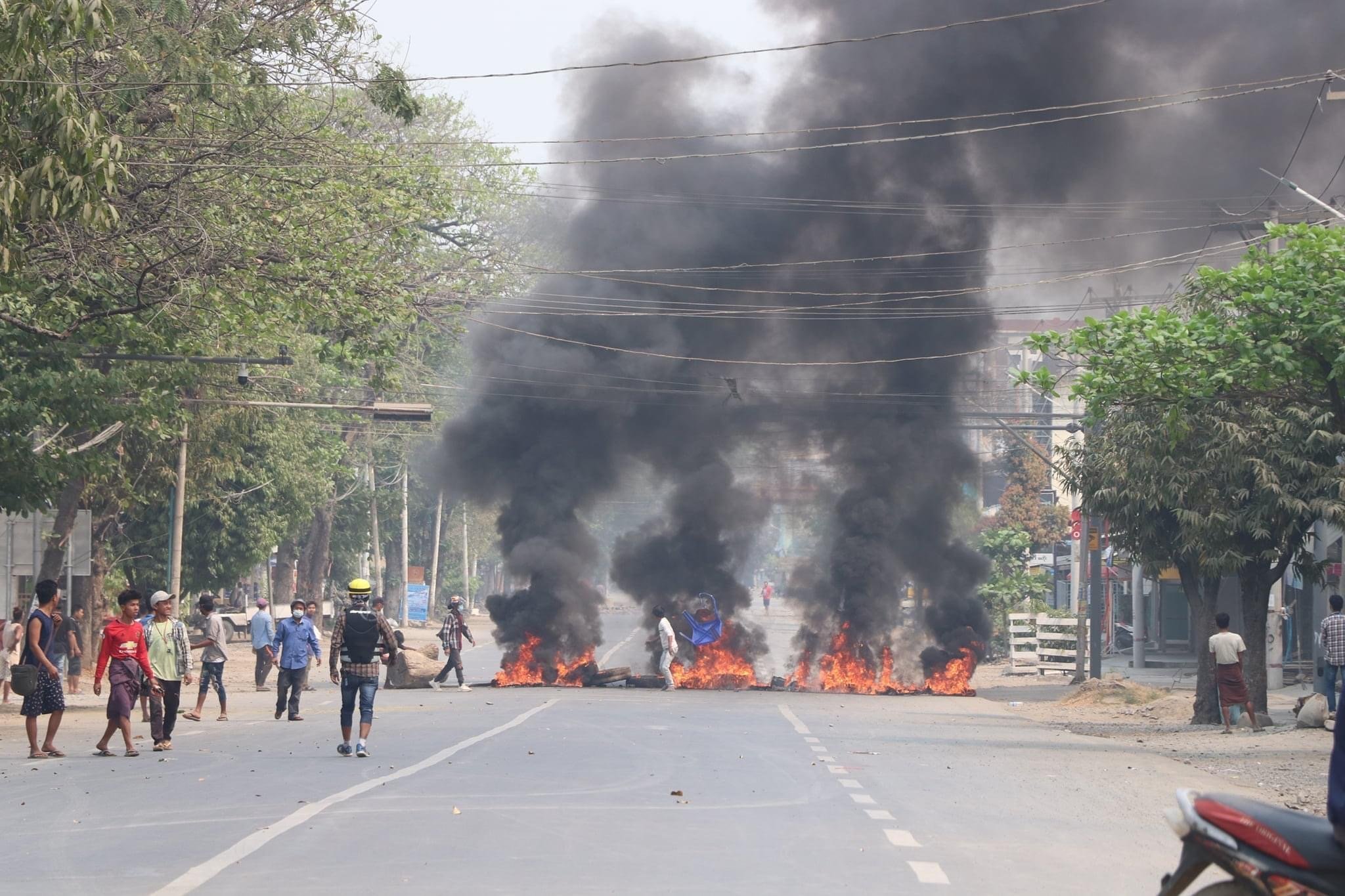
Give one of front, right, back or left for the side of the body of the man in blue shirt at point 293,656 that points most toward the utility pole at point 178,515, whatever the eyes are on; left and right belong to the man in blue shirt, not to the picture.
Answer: back

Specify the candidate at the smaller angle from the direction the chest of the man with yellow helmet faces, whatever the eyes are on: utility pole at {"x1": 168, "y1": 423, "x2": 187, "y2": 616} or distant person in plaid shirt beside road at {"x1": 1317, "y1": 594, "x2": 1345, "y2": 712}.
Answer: the utility pole

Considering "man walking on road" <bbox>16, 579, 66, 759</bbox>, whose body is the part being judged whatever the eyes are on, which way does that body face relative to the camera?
to the viewer's right

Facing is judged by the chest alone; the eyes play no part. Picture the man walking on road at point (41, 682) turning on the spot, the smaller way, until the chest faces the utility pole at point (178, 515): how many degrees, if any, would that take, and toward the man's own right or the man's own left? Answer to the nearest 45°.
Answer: approximately 90° to the man's own left

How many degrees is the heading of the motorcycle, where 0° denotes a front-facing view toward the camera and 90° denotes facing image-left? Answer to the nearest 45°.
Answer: approximately 270°

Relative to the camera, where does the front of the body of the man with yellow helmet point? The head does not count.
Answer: away from the camera
